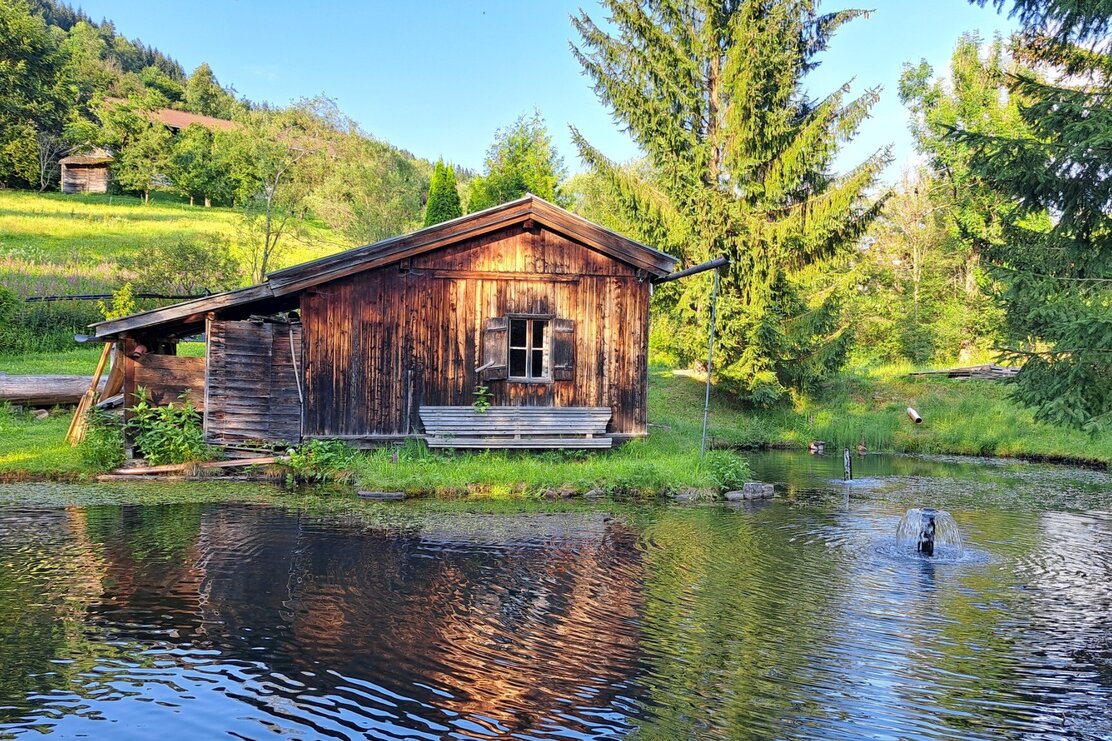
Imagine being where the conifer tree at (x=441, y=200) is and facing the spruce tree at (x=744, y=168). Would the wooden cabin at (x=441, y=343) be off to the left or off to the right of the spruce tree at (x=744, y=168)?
right

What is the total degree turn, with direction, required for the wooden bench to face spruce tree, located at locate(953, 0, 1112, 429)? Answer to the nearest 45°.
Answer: approximately 45° to its left

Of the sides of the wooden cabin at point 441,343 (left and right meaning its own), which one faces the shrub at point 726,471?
left

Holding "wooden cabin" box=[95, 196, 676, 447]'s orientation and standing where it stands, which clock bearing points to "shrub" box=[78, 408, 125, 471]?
The shrub is roughly at 3 o'clock from the wooden cabin.

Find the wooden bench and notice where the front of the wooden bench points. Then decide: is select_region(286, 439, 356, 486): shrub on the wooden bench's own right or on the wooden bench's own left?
on the wooden bench's own right

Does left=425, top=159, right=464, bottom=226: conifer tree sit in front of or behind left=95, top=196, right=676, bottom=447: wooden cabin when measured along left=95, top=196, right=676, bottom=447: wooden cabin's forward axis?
behind

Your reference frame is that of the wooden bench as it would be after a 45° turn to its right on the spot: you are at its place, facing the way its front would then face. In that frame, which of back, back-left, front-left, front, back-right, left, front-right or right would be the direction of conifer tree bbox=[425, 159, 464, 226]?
back-right

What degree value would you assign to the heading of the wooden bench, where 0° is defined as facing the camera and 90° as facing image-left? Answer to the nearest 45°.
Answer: approximately 0°

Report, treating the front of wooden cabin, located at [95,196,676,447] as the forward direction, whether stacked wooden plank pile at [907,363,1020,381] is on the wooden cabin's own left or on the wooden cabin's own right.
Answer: on the wooden cabin's own left

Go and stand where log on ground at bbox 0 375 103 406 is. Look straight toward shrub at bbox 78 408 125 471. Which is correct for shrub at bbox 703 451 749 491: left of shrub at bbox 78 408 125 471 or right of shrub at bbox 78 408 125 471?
left

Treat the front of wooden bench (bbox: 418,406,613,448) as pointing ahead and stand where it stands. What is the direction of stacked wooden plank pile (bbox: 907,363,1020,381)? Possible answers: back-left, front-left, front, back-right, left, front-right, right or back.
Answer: back-left

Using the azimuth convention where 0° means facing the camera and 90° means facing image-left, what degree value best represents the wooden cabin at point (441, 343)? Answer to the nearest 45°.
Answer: approximately 0°

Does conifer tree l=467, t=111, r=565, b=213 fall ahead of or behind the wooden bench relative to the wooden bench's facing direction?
behind
